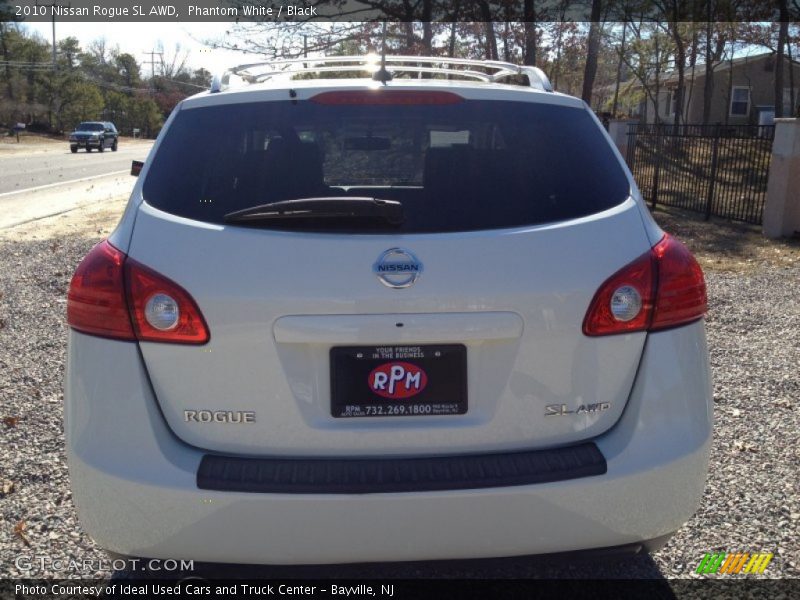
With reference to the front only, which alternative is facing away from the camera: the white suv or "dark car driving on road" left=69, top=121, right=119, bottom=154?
the white suv

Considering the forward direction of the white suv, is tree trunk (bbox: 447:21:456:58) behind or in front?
in front

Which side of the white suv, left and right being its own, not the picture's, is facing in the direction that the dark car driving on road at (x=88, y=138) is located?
front

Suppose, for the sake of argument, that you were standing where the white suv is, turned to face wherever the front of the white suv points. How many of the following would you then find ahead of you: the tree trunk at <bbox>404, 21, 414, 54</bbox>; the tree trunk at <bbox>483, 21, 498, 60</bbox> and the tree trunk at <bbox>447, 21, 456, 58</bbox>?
3

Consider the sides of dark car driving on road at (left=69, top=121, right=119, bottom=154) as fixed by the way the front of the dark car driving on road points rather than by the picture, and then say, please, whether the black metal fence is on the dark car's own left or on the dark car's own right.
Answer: on the dark car's own left

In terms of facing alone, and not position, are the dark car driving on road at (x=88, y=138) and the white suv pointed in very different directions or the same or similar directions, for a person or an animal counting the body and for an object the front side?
very different directions

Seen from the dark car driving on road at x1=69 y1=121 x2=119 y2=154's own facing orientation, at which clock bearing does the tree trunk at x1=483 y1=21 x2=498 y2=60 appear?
The tree trunk is roughly at 10 o'clock from the dark car driving on road.

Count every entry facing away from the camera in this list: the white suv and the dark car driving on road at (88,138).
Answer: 1

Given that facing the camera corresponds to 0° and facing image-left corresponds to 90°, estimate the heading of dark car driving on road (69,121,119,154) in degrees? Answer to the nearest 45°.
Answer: approximately 45°

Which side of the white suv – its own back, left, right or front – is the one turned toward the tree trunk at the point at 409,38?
front

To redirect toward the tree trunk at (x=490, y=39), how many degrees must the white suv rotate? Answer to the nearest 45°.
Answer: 0° — it already faces it

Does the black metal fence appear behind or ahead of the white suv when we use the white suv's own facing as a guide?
ahead

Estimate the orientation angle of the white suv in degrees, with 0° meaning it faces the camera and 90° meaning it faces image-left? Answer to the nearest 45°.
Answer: approximately 180°
